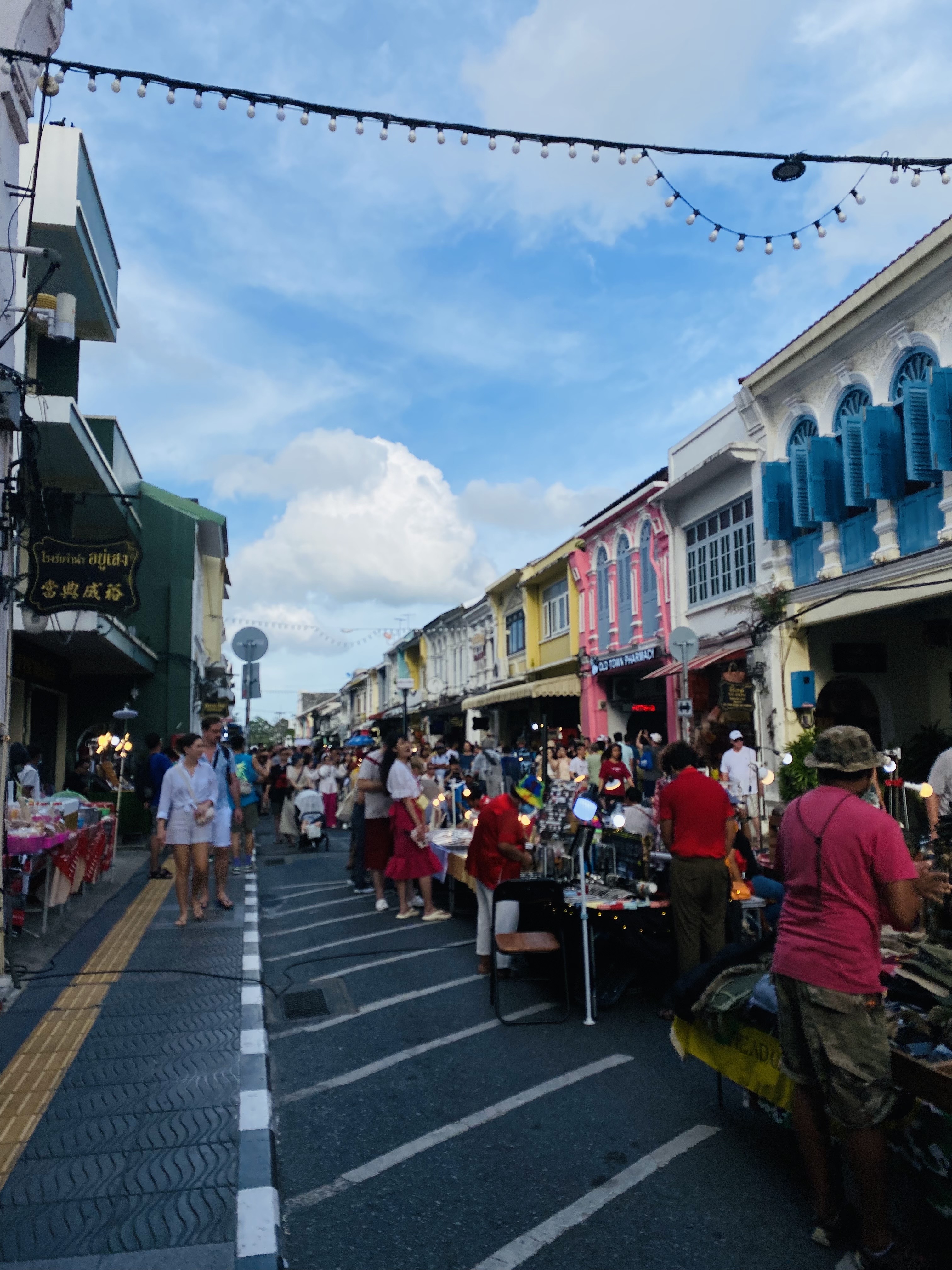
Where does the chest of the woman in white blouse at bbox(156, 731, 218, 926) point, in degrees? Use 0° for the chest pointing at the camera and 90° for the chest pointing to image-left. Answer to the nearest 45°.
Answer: approximately 0°

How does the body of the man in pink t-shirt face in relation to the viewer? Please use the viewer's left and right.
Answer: facing away from the viewer and to the right of the viewer

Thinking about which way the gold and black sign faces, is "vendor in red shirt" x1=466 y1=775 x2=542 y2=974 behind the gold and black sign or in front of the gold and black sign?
in front

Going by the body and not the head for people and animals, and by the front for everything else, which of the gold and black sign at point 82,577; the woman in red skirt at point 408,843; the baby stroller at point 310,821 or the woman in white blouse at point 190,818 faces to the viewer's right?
the woman in red skirt

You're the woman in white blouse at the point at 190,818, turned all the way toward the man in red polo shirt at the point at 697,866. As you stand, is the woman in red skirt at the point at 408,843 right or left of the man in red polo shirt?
left

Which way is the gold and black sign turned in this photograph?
toward the camera

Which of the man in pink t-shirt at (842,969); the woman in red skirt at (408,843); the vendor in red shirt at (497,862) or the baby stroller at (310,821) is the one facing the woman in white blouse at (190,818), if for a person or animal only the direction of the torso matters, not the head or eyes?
the baby stroller

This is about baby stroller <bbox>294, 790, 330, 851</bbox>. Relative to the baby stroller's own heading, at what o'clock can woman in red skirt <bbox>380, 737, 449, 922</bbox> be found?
The woman in red skirt is roughly at 12 o'clock from the baby stroller.

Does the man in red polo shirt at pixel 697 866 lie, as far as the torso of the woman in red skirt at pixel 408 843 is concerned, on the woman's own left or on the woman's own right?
on the woman's own right

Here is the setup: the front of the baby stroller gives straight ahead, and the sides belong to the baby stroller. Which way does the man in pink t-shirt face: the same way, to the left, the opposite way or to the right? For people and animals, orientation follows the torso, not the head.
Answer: to the left
